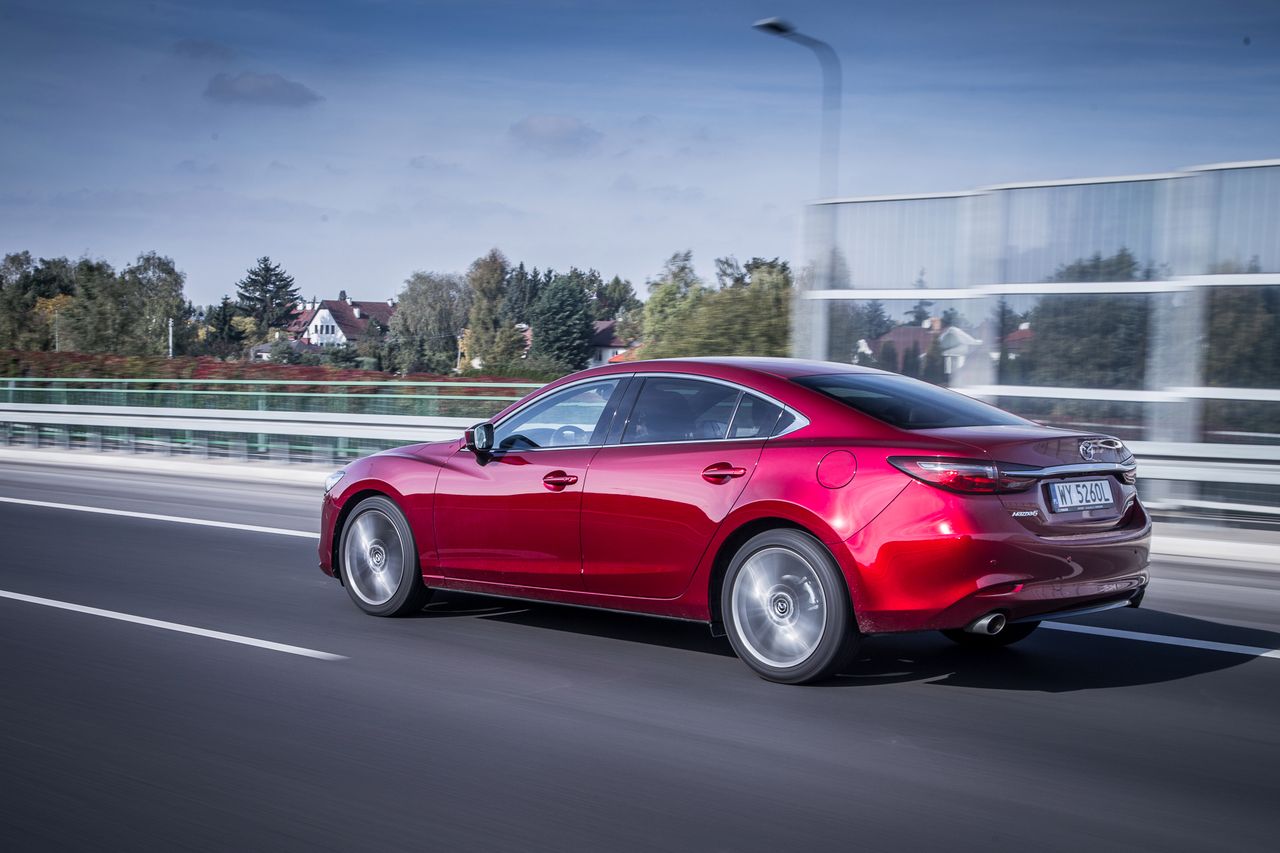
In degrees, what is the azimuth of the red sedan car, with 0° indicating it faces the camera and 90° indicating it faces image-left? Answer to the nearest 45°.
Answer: approximately 135°

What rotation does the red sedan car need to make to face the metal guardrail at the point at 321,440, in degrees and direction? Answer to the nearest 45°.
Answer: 0° — it already faces it

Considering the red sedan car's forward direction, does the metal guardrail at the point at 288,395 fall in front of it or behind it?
in front

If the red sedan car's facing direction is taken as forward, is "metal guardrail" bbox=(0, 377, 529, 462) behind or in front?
in front

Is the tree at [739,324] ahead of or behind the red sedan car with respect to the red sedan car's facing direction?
ahead
